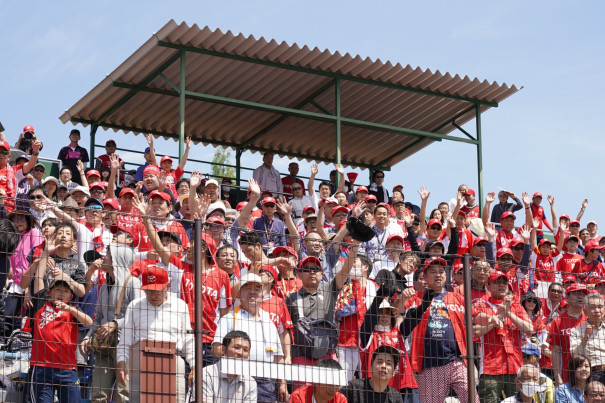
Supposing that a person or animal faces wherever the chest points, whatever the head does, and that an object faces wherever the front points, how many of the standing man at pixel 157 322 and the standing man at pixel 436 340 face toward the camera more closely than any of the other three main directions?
2

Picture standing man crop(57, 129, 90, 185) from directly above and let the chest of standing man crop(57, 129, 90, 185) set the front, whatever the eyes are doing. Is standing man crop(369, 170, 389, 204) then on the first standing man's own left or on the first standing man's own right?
on the first standing man's own left

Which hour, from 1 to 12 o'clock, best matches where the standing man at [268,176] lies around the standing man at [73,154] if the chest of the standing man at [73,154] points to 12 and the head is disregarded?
the standing man at [268,176] is roughly at 9 o'clock from the standing man at [73,154].

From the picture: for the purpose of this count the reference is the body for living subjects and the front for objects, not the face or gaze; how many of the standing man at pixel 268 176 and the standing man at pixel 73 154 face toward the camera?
2

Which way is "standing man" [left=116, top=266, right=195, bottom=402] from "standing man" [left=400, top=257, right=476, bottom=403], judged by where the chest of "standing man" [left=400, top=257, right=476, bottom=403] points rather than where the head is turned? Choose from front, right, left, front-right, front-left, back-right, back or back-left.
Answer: front-right

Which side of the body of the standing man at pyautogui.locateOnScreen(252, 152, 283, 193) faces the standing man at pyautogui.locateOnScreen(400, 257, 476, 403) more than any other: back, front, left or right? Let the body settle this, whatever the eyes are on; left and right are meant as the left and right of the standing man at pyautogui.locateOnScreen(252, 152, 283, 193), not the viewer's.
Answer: front

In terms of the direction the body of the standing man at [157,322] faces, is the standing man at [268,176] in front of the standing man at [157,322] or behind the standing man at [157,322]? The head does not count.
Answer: behind

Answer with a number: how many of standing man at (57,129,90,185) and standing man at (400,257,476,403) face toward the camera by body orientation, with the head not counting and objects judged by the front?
2
